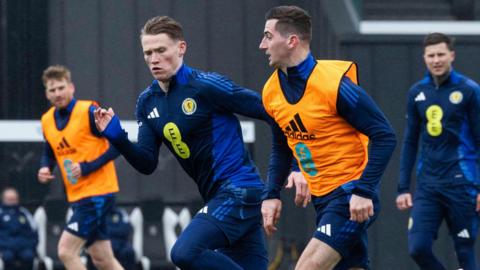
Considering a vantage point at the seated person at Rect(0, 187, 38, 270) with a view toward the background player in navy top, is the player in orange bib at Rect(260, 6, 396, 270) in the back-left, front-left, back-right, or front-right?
front-right

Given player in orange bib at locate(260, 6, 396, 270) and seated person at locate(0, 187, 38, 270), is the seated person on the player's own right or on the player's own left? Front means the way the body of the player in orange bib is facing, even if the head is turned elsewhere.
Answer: on the player's own right

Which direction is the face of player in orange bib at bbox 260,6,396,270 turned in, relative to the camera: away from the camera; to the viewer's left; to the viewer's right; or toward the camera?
to the viewer's left

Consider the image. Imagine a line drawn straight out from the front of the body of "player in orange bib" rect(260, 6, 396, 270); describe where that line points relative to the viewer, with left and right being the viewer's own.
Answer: facing the viewer and to the left of the viewer

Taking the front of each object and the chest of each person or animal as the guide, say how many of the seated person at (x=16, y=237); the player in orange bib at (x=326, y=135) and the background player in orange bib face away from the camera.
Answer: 0

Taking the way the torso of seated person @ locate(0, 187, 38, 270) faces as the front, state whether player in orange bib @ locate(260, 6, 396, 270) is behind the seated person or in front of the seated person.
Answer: in front

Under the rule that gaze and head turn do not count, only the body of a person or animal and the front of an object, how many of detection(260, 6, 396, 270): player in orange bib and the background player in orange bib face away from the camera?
0

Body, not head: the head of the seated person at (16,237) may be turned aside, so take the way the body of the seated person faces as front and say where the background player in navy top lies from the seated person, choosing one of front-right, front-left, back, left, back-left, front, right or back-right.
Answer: front-left

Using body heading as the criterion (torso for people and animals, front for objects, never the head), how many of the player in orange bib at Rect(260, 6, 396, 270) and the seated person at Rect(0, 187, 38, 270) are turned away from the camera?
0

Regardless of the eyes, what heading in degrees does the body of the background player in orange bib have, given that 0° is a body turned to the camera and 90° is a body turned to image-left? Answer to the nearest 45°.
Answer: approximately 45°

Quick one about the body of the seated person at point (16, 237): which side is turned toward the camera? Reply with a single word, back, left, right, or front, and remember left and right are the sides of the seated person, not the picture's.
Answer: front
